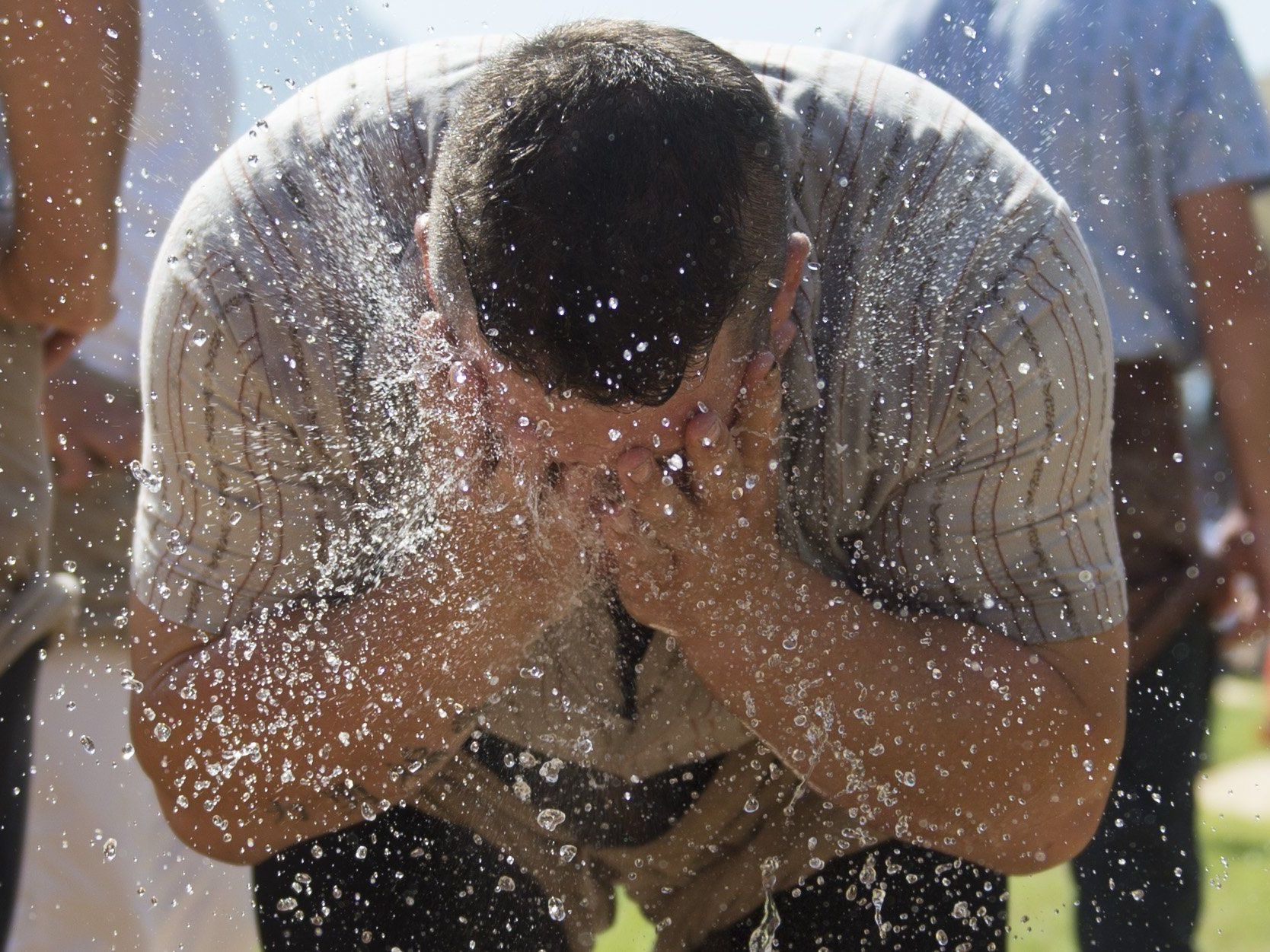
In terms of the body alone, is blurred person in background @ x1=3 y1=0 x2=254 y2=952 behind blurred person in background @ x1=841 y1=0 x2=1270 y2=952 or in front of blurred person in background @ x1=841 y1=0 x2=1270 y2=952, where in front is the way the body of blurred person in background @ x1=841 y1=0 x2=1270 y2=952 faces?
in front

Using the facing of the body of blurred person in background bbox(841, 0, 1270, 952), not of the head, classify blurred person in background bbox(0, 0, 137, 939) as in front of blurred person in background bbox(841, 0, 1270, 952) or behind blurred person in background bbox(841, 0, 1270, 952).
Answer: in front

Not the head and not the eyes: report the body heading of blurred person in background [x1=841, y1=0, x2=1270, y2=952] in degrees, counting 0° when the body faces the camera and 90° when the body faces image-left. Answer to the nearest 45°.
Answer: approximately 45°

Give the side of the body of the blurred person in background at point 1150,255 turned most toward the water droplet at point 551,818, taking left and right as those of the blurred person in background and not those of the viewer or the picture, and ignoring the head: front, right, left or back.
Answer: front
